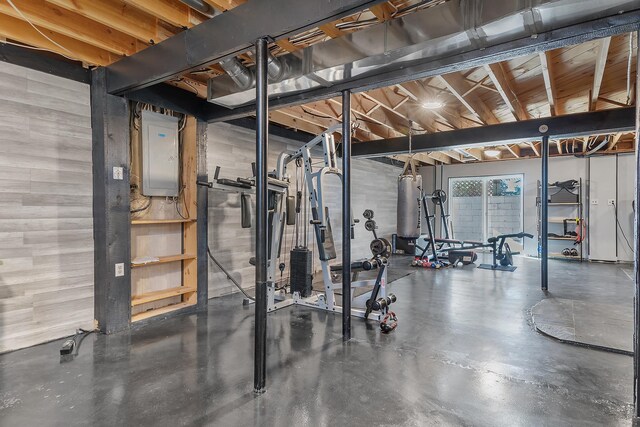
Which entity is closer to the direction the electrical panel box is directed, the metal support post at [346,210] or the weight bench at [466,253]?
the metal support post

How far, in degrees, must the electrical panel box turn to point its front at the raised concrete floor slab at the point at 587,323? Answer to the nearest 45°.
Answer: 0° — it already faces it

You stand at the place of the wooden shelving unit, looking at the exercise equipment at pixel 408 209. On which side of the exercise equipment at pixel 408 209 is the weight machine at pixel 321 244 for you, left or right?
right

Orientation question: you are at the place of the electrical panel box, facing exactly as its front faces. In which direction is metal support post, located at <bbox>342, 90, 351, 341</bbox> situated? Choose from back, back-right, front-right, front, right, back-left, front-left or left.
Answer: front

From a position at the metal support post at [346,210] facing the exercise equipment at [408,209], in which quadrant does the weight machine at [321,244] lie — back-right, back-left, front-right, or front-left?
front-left

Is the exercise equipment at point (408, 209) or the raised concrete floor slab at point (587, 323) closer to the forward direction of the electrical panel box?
the raised concrete floor slab

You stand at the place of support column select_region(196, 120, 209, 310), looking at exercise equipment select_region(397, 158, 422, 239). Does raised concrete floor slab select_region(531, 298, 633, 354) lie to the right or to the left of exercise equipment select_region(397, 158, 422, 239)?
right

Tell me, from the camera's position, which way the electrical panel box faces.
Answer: facing the viewer and to the right of the viewer

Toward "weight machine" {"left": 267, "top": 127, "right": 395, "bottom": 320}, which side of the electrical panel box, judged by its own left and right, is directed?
front

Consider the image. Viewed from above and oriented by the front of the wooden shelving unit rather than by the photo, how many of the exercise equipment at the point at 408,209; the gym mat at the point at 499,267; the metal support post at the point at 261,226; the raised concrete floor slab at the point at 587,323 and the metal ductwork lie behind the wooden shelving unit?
0
